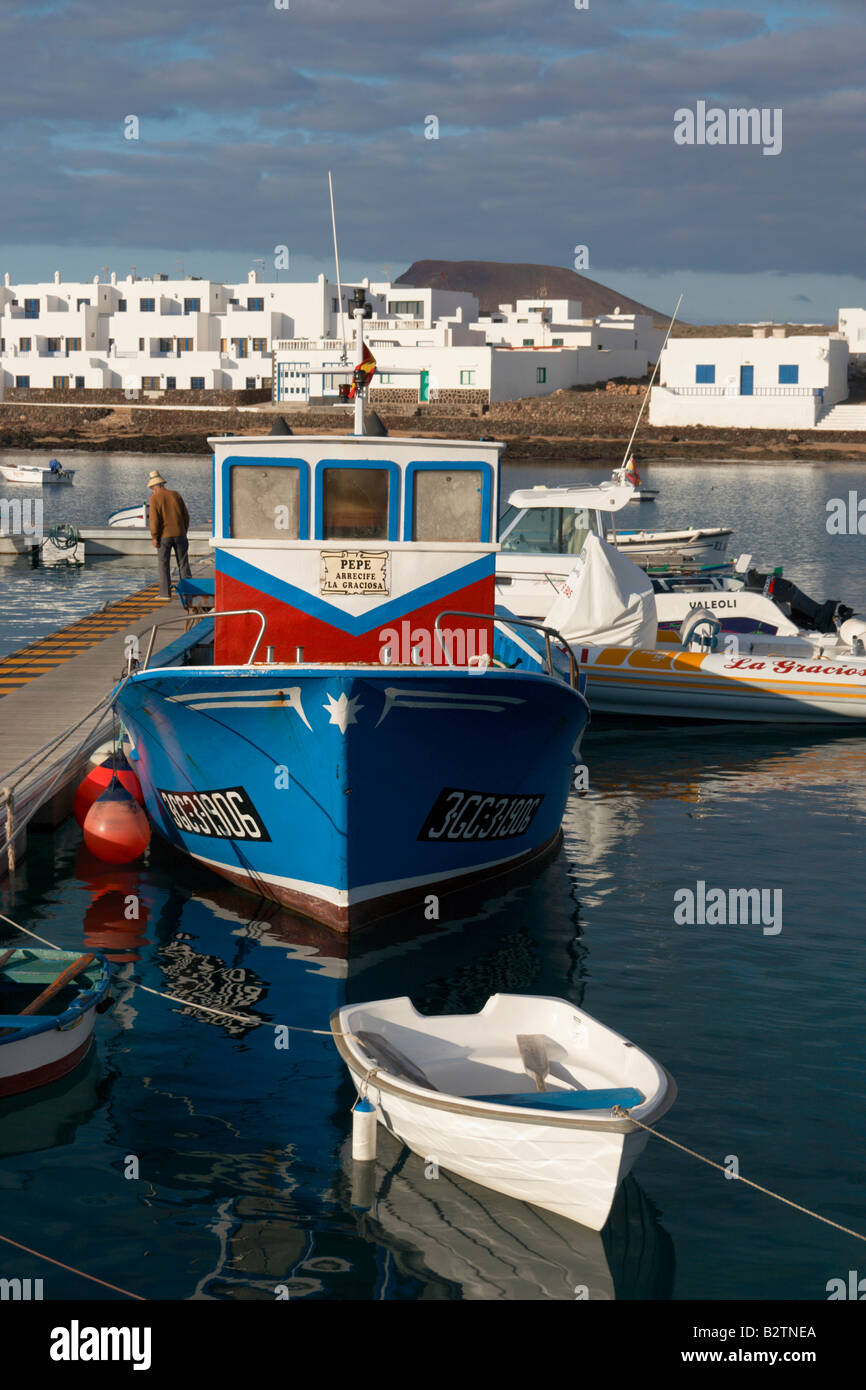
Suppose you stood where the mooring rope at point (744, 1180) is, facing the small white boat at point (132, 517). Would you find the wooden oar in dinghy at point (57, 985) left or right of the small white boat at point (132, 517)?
left

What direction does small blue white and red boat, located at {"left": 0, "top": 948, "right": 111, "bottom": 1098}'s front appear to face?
to the viewer's right

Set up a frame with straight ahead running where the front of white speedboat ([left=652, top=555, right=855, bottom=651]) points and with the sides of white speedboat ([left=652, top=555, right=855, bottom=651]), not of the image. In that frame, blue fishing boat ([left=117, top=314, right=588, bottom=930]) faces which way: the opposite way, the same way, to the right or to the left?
to the left

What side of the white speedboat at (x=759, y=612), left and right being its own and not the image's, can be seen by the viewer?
left

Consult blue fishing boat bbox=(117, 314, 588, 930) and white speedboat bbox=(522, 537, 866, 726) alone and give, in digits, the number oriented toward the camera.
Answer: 1

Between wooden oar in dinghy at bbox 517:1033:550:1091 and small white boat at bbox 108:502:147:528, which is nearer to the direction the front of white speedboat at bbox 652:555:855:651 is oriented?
the small white boat

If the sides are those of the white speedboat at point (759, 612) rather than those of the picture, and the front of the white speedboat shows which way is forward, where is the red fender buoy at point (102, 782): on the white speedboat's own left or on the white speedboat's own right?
on the white speedboat's own left

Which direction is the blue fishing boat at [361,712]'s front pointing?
toward the camera

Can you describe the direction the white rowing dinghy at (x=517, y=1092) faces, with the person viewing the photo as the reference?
facing the viewer and to the right of the viewer
